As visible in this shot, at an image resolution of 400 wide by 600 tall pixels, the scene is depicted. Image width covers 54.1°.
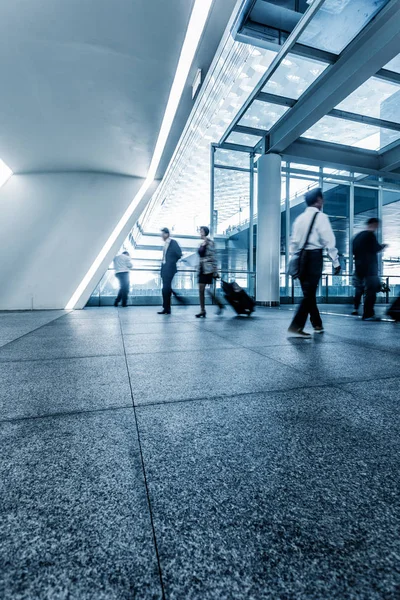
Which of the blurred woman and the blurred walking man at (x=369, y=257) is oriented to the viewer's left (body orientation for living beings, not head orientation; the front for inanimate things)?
the blurred woman

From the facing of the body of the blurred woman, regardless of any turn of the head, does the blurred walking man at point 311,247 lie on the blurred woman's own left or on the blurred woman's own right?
on the blurred woman's own left

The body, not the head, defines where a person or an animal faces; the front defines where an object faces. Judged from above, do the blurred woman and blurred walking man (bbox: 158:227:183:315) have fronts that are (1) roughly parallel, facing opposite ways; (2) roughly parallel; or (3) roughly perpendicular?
roughly parallel

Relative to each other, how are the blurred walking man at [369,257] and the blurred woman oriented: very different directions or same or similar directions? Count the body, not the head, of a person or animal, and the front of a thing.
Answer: very different directions

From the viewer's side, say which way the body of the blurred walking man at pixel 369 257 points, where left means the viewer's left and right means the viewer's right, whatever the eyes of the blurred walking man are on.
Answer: facing away from the viewer and to the right of the viewer

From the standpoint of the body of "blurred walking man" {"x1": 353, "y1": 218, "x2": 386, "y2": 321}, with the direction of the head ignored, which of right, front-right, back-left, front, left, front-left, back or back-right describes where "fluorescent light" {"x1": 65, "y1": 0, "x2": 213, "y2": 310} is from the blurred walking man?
back

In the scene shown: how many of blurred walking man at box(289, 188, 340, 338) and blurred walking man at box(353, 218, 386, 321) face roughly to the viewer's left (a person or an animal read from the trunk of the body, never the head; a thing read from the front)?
0

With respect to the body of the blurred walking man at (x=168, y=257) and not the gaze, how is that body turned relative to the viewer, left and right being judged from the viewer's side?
facing to the left of the viewer

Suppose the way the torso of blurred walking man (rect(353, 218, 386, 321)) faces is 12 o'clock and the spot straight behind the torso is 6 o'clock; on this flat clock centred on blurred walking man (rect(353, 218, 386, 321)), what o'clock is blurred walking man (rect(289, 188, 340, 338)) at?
blurred walking man (rect(289, 188, 340, 338)) is roughly at 5 o'clock from blurred walking man (rect(353, 218, 386, 321)).

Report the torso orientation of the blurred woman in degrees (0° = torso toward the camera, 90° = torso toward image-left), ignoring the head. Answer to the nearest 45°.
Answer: approximately 90°
